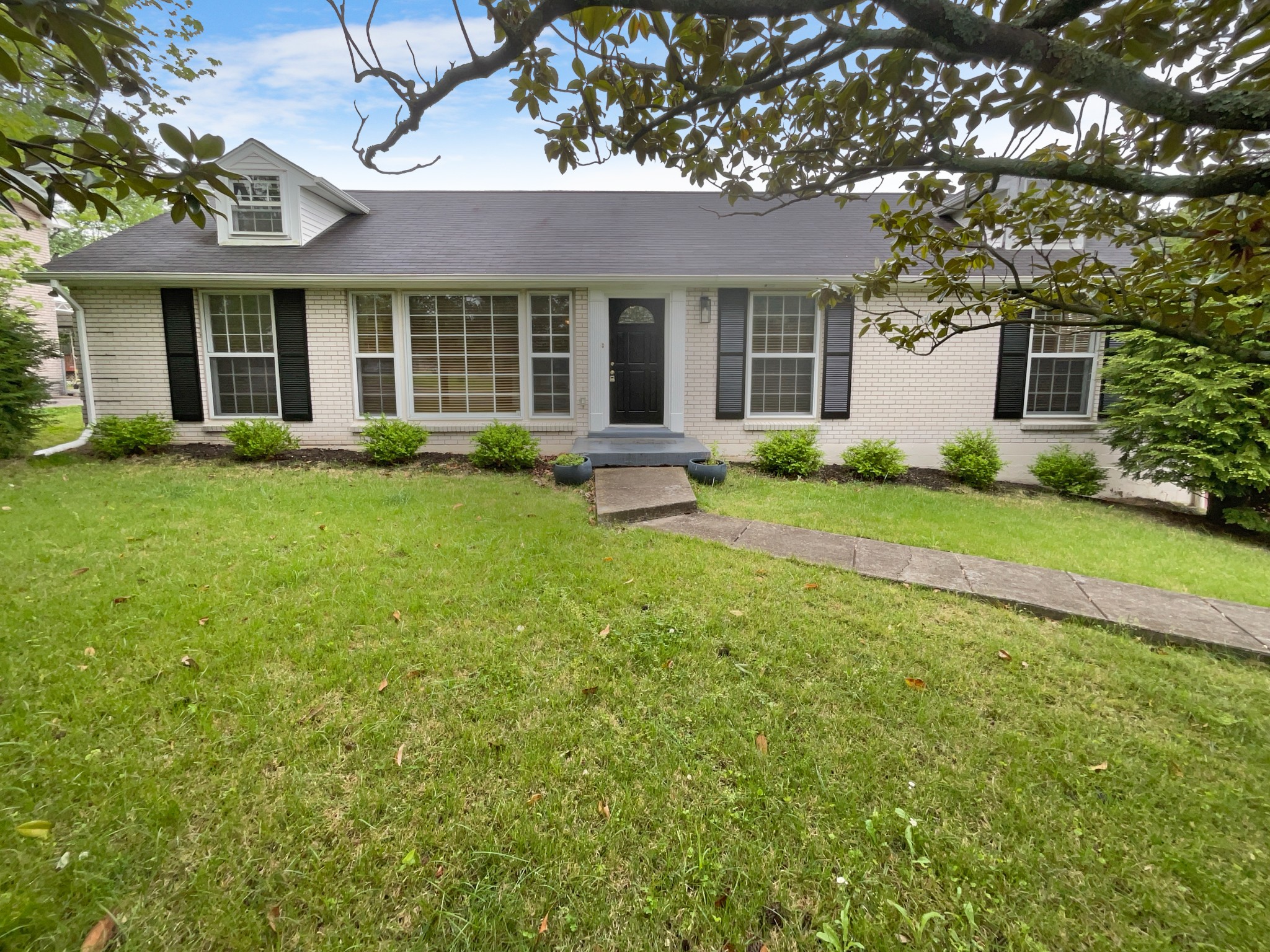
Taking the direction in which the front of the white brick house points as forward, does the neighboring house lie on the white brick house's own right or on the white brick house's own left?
on the white brick house's own right

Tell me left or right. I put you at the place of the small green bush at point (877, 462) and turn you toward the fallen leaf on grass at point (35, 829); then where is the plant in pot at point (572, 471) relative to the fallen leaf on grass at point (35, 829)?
right

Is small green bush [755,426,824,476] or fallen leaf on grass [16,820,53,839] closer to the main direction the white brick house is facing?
the fallen leaf on grass

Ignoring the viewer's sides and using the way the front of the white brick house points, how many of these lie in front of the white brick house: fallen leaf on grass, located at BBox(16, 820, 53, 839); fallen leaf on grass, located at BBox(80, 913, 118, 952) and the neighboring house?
2

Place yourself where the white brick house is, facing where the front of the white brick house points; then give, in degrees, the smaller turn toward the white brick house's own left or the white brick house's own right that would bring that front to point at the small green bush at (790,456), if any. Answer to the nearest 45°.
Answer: approximately 90° to the white brick house's own left

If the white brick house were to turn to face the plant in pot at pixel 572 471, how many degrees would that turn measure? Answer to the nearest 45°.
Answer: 0° — it already faces it

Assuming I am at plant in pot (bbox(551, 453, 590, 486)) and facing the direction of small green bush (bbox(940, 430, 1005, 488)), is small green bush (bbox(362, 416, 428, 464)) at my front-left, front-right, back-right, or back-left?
back-left

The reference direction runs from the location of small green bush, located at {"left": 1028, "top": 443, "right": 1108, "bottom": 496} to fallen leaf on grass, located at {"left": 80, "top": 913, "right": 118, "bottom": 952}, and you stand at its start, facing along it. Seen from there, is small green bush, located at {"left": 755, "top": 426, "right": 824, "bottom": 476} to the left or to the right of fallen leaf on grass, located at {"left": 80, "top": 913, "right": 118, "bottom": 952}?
right

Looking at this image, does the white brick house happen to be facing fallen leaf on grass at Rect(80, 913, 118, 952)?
yes

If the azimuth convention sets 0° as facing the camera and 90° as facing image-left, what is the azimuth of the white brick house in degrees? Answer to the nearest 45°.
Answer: approximately 0°

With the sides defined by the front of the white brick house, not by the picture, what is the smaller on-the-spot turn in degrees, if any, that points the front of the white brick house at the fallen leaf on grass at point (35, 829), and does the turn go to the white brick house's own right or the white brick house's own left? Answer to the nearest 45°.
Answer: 0° — it already faces it

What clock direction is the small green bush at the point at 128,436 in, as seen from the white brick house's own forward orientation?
The small green bush is roughly at 3 o'clock from the white brick house.
